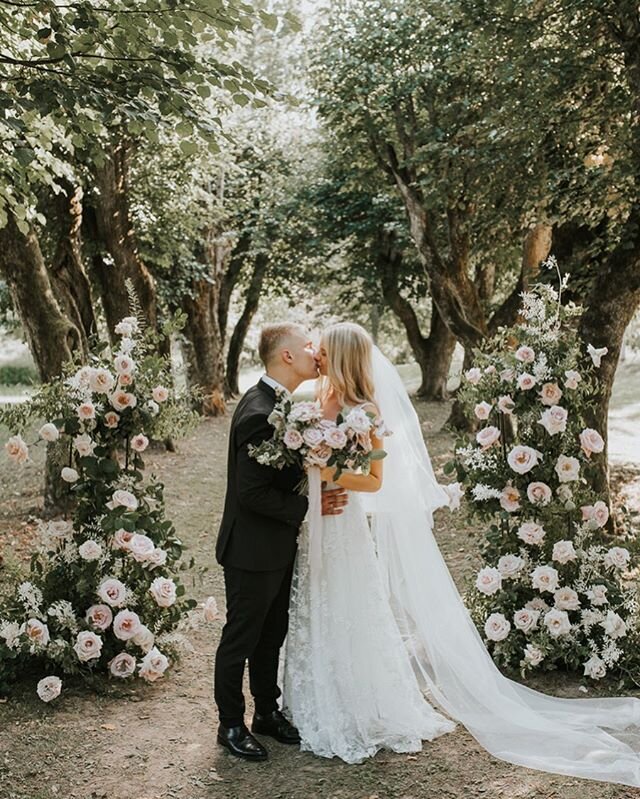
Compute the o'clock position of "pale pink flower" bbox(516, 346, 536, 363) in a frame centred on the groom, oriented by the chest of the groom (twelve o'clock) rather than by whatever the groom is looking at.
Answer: The pale pink flower is roughly at 11 o'clock from the groom.

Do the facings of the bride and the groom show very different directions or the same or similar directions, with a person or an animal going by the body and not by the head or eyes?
very different directions

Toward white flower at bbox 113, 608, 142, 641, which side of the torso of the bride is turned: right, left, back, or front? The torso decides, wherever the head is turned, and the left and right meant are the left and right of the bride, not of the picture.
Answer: front

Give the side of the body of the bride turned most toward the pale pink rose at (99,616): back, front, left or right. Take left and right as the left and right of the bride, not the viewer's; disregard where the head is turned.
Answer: front

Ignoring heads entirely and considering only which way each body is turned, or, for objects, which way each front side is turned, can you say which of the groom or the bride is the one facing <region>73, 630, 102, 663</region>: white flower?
the bride

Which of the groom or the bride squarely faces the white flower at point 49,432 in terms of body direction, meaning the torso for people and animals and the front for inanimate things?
the bride

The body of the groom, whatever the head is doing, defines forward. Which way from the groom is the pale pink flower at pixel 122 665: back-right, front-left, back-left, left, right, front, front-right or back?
back-left

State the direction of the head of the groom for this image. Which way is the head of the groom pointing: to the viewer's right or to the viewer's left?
to the viewer's right

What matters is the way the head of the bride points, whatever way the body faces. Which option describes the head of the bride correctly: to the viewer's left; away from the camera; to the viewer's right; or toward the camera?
to the viewer's left

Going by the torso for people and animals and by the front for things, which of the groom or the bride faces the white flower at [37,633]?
the bride

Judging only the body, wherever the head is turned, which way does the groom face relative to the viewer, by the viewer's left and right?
facing to the right of the viewer

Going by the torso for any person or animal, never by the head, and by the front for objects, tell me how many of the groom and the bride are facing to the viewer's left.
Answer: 1

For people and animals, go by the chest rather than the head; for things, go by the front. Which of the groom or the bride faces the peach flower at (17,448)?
the bride

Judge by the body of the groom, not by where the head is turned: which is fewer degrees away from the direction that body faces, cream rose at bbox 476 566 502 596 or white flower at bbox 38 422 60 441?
the cream rose

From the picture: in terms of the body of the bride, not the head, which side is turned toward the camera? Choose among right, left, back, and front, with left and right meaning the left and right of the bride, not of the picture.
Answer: left

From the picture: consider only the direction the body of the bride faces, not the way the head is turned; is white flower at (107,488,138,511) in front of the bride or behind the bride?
in front

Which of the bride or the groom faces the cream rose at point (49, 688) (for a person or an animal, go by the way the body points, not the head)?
the bride

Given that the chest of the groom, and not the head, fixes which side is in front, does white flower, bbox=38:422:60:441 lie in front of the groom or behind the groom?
behind
